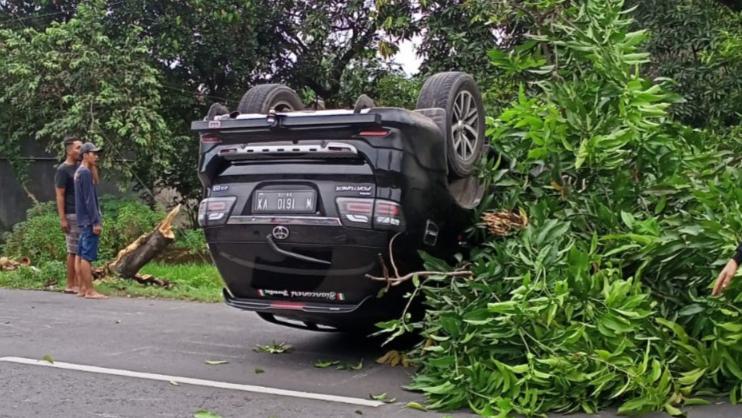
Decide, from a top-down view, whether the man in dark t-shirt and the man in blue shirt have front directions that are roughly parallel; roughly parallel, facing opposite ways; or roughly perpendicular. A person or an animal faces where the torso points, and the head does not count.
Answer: roughly parallel

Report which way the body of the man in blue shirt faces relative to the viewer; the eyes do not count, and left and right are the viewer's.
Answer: facing to the right of the viewer

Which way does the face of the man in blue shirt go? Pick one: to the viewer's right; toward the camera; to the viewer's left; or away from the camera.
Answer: to the viewer's right

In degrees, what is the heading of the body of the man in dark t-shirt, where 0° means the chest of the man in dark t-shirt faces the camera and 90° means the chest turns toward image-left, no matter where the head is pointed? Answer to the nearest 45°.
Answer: approximately 270°

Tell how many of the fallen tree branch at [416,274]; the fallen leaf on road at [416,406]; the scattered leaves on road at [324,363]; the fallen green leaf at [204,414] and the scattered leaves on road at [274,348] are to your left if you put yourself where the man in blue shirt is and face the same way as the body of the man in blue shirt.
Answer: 0

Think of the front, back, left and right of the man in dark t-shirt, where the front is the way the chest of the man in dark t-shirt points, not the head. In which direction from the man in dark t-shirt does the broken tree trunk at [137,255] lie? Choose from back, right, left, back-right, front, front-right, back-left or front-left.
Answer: front-left

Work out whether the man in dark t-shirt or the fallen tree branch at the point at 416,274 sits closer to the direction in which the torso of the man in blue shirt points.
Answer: the fallen tree branch

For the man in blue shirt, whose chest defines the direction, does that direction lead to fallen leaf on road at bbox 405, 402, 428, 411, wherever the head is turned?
no

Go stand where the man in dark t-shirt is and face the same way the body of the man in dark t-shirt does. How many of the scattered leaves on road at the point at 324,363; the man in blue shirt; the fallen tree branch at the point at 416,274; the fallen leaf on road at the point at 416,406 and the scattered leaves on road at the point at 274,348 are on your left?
0
